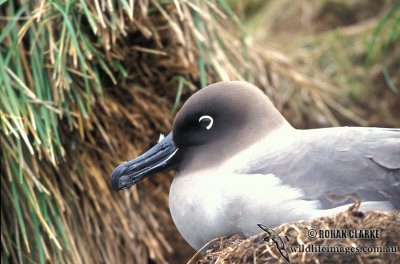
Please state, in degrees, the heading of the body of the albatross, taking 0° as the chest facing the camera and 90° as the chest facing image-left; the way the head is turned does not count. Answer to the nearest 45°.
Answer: approximately 90°
